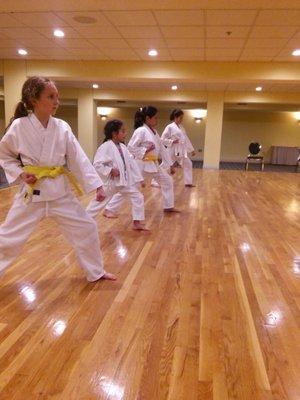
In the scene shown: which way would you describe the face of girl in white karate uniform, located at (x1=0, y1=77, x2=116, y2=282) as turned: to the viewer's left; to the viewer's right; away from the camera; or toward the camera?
to the viewer's right

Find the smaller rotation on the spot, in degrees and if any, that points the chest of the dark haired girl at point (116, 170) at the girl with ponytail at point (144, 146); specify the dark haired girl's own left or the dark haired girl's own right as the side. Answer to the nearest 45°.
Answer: approximately 90° to the dark haired girl's own left

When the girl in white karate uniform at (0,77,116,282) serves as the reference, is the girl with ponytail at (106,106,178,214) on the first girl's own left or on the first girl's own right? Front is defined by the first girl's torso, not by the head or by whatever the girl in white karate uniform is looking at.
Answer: on the first girl's own left

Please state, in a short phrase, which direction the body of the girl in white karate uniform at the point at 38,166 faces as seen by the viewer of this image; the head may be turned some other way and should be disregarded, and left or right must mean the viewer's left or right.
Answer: facing the viewer and to the right of the viewer
